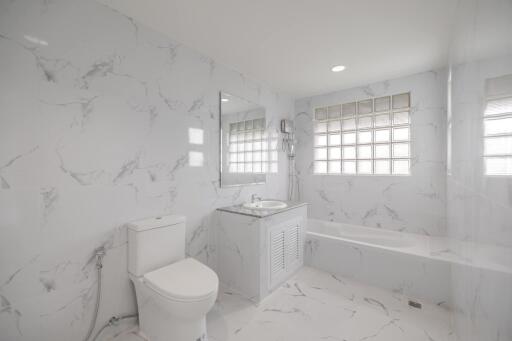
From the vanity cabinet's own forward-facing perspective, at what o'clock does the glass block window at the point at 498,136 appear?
The glass block window is roughly at 1 o'clock from the vanity cabinet.

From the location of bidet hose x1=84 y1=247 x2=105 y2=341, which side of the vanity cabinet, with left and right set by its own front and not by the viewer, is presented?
right

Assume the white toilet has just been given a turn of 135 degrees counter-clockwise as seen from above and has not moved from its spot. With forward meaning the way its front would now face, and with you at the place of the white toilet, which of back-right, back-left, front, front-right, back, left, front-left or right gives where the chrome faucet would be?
front-right

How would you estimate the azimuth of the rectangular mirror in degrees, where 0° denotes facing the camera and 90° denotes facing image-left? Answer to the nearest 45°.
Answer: approximately 315°

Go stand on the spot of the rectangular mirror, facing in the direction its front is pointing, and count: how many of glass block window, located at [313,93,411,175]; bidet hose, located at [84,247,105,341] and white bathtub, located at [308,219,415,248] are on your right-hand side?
1

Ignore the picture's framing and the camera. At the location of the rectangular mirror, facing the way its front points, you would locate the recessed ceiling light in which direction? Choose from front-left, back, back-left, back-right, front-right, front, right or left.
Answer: front-left

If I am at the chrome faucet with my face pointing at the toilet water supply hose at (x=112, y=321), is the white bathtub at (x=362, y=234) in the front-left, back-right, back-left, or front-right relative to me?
back-left

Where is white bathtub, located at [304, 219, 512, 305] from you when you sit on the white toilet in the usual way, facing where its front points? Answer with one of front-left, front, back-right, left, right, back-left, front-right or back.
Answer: front-left

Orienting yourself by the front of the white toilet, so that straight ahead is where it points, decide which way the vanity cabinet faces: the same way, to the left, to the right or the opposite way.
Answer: the same way

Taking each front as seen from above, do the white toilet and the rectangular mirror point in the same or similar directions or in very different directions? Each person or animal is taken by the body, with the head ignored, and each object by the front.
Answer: same or similar directions

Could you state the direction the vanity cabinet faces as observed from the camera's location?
facing the viewer and to the right of the viewer

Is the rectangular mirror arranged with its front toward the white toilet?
no

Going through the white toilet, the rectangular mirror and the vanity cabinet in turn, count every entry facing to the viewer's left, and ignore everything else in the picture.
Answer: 0

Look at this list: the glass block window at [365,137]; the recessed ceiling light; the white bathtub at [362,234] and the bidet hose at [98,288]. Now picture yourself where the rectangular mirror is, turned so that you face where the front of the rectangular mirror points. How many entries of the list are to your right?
1

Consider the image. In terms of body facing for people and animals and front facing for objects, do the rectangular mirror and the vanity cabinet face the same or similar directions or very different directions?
same or similar directions

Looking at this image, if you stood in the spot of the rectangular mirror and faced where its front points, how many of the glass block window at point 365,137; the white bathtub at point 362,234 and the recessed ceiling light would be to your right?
0
